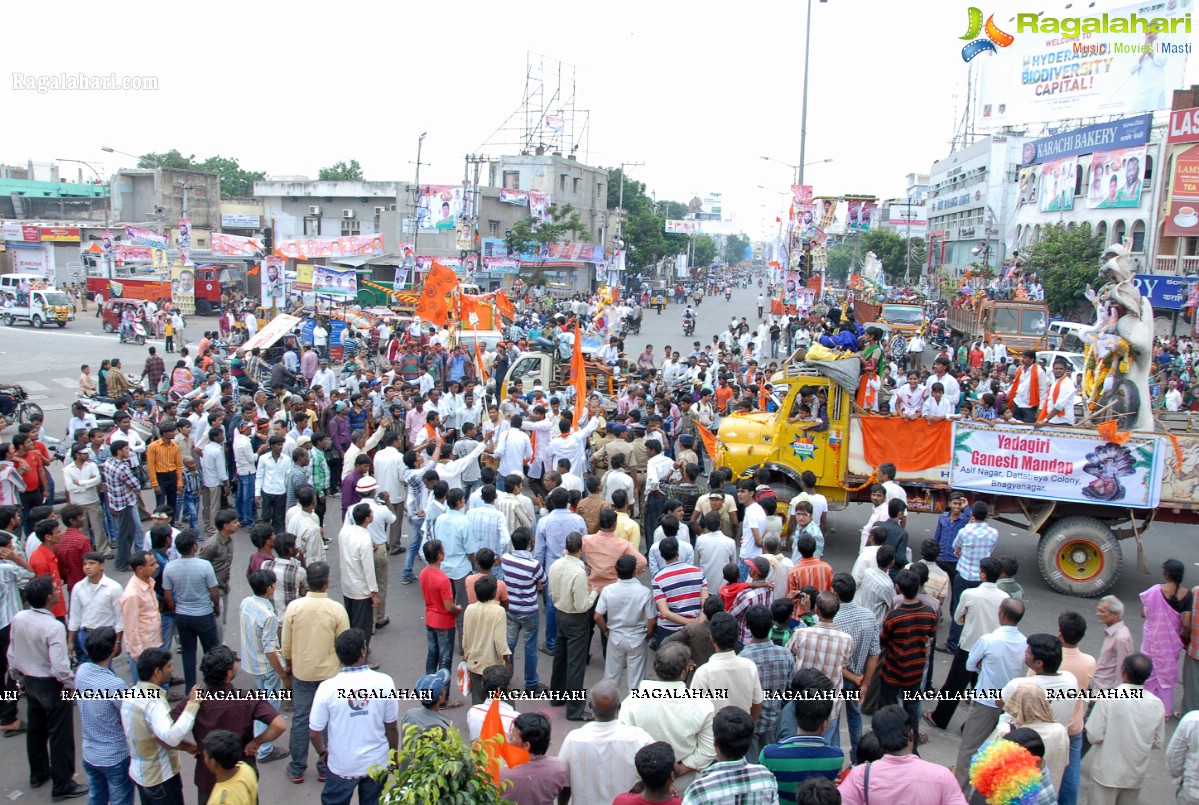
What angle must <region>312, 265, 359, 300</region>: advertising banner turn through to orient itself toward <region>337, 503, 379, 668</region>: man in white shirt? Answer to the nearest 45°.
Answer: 0° — it already faces them

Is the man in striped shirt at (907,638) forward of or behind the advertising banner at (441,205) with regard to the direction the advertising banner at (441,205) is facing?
forward

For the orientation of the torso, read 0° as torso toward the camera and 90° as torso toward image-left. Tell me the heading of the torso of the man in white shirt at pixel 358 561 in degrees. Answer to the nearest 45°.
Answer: approximately 225°

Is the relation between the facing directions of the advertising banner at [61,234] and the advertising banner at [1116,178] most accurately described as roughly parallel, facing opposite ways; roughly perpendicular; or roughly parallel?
roughly perpendicular

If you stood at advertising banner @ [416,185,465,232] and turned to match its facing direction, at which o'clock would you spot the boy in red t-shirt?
The boy in red t-shirt is roughly at 12 o'clock from the advertising banner.

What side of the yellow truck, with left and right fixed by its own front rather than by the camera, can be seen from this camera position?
left

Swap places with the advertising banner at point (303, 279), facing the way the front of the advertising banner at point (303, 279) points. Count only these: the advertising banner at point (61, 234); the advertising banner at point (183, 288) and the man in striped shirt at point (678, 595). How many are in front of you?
1

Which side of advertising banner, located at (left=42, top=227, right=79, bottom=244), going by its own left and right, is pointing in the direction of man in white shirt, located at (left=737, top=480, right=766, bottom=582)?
front

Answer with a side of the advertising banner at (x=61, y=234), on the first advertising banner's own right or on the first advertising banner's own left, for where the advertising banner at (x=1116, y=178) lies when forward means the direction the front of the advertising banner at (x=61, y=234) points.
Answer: on the first advertising banner's own left

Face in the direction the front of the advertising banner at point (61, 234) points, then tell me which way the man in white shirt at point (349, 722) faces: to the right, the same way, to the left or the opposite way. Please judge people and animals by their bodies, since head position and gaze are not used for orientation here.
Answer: the opposite way

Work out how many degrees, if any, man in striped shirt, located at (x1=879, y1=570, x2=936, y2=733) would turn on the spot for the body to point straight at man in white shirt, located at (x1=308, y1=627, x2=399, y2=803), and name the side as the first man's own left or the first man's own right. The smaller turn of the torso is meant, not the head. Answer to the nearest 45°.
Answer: approximately 135° to the first man's own left
